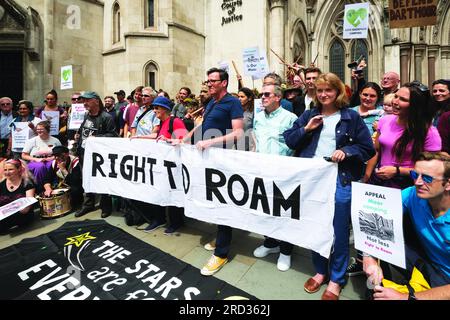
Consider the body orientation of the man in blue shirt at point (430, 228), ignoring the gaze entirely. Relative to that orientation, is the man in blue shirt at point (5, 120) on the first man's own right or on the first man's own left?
on the first man's own right

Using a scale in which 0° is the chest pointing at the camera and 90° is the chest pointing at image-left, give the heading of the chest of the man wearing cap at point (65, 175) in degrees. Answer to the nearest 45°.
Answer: approximately 45°

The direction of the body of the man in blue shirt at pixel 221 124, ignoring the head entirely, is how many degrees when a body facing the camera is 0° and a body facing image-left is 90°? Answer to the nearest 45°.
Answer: approximately 45°

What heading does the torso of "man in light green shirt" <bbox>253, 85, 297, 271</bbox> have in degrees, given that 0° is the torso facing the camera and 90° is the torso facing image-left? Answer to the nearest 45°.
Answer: approximately 45°
